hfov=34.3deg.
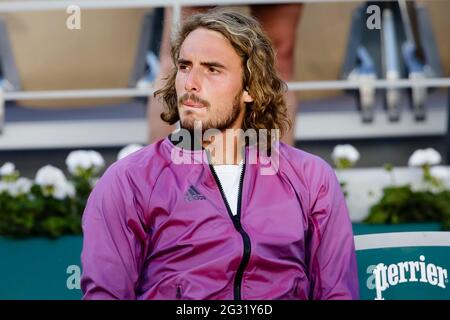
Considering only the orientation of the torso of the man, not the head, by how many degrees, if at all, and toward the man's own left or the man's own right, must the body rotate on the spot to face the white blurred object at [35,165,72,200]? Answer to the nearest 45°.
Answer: approximately 135° to the man's own right

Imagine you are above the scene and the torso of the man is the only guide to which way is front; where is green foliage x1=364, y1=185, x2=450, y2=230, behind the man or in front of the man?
behind

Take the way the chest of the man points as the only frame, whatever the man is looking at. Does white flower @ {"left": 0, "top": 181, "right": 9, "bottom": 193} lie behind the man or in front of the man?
behind

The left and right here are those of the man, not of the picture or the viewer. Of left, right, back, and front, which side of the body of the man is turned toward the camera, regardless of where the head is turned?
front

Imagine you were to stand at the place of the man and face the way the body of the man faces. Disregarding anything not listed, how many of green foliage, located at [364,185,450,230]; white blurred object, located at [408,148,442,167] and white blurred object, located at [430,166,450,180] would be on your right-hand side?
0

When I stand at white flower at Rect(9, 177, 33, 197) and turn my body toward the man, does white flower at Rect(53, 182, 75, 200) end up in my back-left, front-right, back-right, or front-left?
front-left

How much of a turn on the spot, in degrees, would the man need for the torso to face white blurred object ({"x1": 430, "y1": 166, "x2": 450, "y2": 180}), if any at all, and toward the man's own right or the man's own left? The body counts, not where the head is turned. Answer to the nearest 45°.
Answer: approximately 135° to the man's own left

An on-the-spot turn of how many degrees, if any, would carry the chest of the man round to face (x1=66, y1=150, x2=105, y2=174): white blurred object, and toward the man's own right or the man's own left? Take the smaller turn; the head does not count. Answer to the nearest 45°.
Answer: approximately 135° to the man's own right

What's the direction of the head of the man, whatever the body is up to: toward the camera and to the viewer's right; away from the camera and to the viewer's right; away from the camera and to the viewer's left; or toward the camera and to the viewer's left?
toward the camera and to the viewer's left

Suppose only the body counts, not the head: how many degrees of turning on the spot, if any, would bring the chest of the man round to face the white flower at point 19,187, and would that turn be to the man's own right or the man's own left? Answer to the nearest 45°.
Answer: approximately 135° to the man's own right
